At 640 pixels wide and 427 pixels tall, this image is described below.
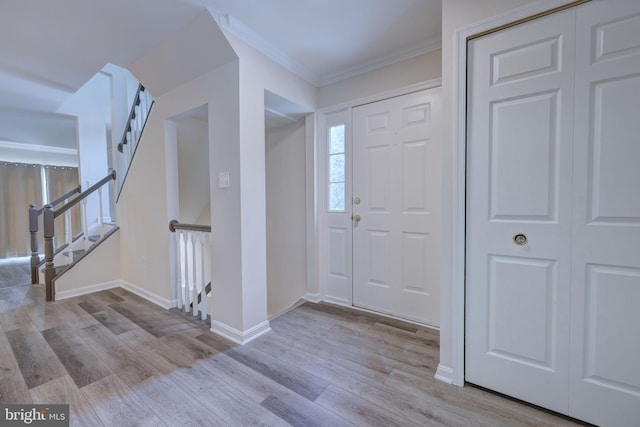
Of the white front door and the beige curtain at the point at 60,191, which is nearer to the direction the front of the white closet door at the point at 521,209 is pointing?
the beige curtain

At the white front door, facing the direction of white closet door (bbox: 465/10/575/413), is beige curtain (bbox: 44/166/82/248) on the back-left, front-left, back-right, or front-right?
back-right

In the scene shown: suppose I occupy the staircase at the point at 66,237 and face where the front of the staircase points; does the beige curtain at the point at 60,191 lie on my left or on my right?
on my right

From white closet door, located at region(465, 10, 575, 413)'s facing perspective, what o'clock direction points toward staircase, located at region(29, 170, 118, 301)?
The staircase is roughly at 1 o'clock from the white closet door.

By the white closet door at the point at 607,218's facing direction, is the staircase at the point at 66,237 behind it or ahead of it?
ahead

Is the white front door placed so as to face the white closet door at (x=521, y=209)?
no

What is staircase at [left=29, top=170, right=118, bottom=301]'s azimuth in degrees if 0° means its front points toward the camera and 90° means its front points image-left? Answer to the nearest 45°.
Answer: approximately 45°

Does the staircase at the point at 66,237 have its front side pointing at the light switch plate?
no

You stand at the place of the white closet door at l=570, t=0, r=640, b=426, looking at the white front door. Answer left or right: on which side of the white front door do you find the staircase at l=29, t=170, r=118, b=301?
left

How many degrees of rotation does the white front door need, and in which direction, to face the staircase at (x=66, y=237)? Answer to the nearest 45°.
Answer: approximately 45° to its right

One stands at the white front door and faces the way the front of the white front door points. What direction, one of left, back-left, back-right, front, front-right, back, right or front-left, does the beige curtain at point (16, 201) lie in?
front-right

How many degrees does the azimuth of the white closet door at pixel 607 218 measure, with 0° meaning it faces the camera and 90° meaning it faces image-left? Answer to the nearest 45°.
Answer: approximately 45°

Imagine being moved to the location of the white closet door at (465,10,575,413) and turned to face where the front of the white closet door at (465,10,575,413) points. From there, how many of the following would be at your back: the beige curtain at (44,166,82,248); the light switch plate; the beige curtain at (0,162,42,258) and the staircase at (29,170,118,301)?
0

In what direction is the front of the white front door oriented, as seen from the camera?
facing the viewer and to the left of the viewer

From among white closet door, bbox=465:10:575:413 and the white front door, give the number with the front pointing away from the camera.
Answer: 0

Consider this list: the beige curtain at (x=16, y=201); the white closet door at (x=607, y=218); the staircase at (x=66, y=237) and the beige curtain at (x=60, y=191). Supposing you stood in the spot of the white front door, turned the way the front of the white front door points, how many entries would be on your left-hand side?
1

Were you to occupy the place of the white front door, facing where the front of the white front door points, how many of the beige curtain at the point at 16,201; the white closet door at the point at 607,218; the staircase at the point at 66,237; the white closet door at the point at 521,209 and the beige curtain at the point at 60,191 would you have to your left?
2

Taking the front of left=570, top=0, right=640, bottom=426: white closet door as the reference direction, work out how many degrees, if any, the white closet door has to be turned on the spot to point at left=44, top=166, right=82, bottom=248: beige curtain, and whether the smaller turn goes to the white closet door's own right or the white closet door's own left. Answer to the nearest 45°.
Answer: approximately 45° to the white closet door's own right
